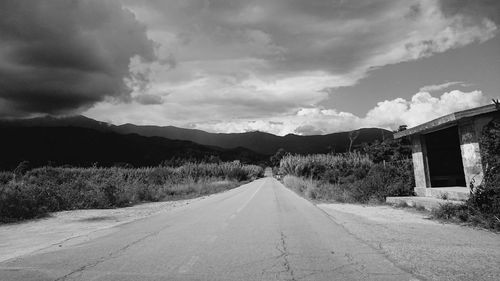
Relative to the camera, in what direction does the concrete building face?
facing the viewer and to the left of the viewer
